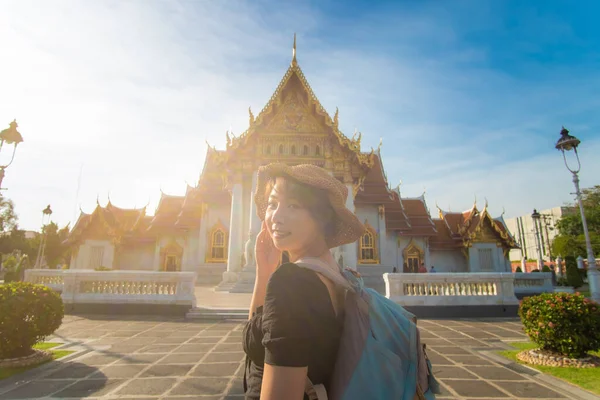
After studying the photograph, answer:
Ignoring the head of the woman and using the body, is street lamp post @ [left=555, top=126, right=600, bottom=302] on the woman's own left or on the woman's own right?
on the woman's own right

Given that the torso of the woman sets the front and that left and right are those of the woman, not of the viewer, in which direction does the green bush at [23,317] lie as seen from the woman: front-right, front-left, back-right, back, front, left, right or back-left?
front-right

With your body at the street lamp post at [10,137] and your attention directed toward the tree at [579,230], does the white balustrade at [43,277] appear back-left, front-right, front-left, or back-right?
front-left

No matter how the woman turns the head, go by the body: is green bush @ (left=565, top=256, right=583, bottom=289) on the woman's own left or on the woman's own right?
on the woman's own right

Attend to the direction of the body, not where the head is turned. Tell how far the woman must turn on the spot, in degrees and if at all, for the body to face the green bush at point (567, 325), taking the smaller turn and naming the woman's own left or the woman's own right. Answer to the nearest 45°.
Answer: approximately 135° to the woman's own right

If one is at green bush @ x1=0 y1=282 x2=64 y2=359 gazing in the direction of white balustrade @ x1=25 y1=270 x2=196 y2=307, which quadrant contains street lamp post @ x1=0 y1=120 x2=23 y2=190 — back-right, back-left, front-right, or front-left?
front-left

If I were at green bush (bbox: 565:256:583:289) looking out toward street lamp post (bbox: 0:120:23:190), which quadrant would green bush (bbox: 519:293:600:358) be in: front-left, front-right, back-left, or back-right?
front-left

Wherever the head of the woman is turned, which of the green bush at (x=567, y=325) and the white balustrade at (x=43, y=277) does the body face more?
the white balustrade

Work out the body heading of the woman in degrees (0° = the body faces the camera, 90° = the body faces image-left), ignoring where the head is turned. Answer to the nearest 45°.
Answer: approximately 90°

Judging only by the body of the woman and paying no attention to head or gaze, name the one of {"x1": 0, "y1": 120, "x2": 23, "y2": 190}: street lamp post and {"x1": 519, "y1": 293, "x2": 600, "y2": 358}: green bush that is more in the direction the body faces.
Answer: the street lamp post

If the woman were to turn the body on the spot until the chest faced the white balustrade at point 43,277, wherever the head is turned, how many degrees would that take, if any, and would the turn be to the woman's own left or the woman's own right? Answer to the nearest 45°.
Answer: approximately 45° to the woman's own right

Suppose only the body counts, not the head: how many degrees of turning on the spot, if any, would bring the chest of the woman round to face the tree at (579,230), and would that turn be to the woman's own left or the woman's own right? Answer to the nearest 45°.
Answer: approximately 135° to the woman's own right
